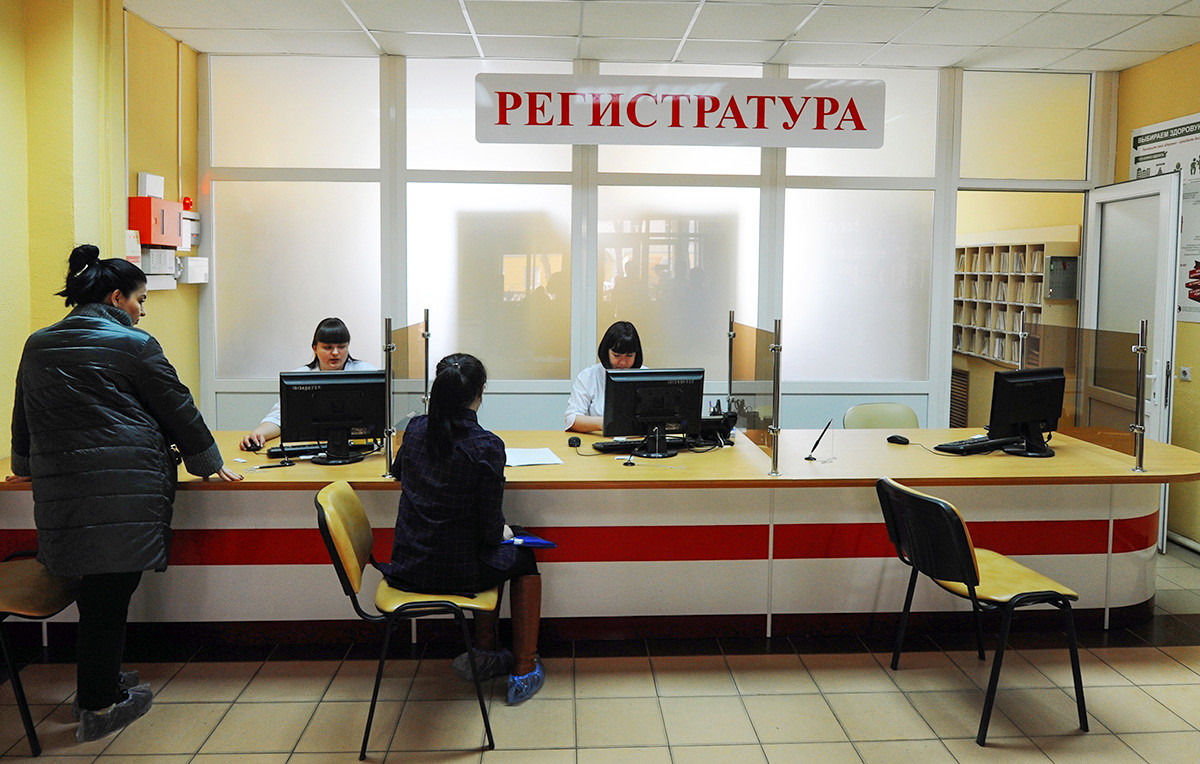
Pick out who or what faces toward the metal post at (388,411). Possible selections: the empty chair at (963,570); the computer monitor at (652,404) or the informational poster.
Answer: the informational poster

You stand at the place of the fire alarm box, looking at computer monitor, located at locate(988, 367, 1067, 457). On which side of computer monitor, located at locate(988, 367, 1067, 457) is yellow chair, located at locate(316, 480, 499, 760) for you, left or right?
right

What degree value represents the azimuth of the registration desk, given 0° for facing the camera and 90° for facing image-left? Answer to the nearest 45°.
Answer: approximately 0°

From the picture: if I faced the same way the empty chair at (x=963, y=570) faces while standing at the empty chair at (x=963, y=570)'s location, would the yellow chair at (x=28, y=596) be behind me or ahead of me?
behind

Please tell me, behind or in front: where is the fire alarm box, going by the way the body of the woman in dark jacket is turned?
in front

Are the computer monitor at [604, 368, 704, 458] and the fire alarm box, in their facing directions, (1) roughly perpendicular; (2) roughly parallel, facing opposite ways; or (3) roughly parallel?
roughly perpendicular

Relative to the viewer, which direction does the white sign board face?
toward the camera

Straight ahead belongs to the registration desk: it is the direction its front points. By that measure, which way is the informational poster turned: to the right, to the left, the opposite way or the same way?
to the right

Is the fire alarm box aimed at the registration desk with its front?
yes

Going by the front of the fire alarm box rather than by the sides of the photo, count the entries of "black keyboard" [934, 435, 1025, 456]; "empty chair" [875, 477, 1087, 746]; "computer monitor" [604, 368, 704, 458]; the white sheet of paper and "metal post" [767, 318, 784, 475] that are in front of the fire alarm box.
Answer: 5

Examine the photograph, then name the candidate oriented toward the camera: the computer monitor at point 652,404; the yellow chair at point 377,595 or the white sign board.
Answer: the white sign board

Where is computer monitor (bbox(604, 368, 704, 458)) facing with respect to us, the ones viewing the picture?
facing away from the viewer

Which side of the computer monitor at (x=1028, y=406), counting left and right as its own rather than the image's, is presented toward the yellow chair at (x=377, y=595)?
left

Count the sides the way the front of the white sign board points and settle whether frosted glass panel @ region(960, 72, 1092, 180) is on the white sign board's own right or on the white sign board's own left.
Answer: on the white sign board's own left

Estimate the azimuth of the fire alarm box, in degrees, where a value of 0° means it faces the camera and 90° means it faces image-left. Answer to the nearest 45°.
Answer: approximately 315°

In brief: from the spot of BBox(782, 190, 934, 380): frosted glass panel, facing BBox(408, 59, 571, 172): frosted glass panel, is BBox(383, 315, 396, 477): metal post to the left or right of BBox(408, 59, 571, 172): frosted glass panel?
left
